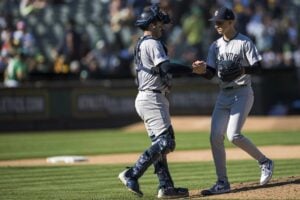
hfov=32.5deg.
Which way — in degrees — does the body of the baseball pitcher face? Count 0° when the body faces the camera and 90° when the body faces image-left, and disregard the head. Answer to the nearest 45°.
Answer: approximately 45°
